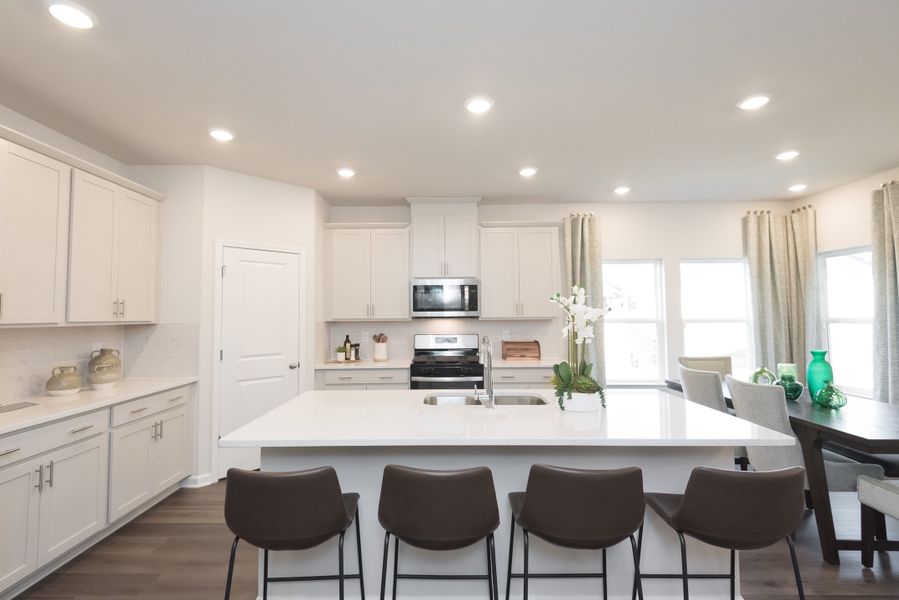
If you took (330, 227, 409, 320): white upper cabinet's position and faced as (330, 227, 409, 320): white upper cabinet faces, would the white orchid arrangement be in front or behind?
in front

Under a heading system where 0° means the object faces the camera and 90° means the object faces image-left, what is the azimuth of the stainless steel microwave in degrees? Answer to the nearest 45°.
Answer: approximately 0°

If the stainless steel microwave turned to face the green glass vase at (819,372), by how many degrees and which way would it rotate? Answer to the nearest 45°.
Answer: approximately 45° to its left

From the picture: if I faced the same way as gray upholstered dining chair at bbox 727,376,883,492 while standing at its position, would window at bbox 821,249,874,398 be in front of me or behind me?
in front

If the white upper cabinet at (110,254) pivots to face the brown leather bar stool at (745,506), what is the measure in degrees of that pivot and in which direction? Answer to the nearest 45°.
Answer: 0° — it already faces it

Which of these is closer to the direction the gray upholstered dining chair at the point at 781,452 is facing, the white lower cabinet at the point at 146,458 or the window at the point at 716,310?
the window

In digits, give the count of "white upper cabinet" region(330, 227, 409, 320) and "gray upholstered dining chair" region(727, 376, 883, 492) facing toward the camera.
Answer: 1

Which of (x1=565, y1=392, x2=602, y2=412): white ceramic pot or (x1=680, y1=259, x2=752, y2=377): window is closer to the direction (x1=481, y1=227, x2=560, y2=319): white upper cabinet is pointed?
the white ceramic pot

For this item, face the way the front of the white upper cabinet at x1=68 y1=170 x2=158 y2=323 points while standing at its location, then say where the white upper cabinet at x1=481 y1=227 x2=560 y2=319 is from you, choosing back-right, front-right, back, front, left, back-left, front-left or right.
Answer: front-left

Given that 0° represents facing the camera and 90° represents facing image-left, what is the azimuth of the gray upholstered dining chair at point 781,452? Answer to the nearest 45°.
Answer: approximately 225°

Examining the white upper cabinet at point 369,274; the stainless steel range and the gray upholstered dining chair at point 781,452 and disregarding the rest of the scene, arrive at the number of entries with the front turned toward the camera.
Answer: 2

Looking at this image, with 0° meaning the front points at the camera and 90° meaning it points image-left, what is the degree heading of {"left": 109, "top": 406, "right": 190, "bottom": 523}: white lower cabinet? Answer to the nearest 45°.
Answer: approximately 315°

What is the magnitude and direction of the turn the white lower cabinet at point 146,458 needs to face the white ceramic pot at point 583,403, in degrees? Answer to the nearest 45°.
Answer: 0° — it already faces it
